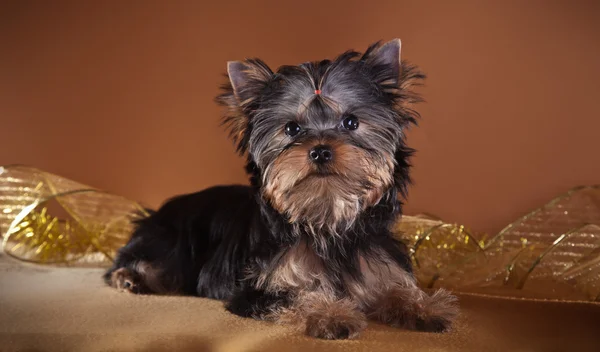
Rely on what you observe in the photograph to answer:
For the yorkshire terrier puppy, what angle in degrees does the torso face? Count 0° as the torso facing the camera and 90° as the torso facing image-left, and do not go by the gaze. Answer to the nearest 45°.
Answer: approximately 315°
